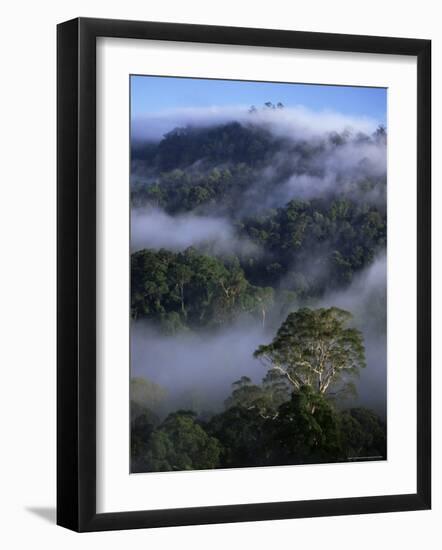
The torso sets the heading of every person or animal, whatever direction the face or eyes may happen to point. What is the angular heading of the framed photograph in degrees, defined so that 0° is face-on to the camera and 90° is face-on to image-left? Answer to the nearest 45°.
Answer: approximately 315°
